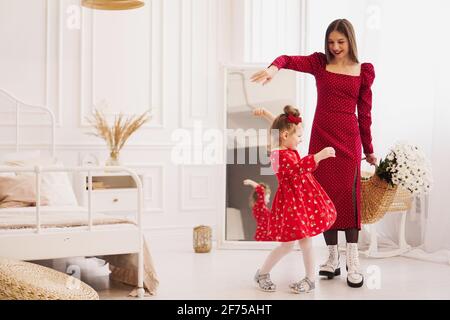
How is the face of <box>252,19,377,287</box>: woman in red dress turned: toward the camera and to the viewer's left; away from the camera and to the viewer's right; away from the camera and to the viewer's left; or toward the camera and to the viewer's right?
toward the camera and to the viewer's left

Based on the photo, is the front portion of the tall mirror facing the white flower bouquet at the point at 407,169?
no

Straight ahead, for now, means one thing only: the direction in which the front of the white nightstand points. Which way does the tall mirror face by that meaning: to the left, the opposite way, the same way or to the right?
the same way

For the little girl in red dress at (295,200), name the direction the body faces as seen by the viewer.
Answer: to the viewer's right

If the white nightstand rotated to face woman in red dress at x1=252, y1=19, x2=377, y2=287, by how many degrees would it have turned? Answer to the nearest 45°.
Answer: approximately 45° to its left

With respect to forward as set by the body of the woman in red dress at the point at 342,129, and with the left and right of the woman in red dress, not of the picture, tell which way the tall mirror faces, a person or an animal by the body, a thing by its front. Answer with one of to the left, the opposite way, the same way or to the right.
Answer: the same way

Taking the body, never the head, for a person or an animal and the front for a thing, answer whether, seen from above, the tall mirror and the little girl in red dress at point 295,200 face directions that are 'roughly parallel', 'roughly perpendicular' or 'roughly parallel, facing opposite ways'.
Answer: roughly perpendicular

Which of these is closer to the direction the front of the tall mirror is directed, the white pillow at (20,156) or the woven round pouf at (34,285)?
the woven round pouf

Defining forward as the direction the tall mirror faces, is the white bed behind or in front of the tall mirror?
in front

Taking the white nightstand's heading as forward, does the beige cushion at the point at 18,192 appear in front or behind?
in front

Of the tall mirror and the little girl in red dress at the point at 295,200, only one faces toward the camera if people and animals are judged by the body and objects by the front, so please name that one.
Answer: the tall mirror

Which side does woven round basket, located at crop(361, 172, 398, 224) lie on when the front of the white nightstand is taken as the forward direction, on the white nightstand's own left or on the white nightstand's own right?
on the white nightstand's own left

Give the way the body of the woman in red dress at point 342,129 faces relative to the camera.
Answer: toward the camera

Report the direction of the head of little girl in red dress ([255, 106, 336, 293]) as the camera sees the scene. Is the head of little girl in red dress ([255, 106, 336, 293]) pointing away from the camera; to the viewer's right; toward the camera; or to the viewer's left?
to the viewer's right

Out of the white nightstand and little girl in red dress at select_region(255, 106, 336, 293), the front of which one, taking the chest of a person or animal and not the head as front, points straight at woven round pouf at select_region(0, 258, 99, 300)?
the white nightstand

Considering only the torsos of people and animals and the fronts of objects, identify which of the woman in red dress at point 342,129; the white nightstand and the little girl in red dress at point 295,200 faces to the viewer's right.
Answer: the little girl in red dress

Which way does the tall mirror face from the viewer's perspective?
toward the camera

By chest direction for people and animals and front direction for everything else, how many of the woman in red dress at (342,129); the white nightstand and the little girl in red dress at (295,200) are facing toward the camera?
2
